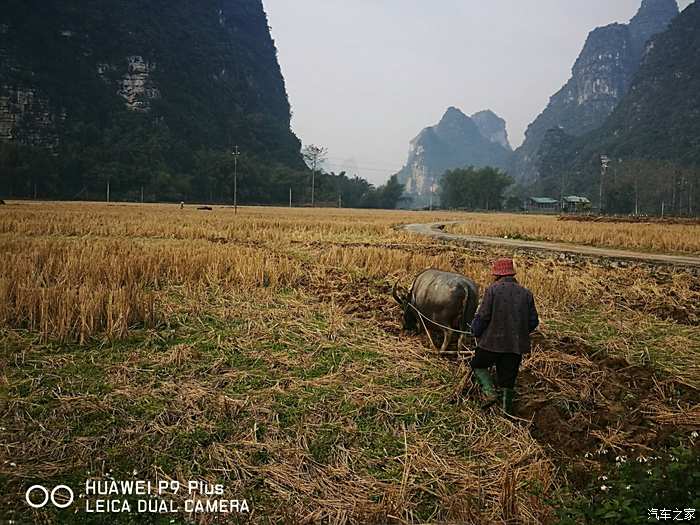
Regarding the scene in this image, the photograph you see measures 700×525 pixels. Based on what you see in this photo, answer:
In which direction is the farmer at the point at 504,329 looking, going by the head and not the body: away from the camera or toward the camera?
away from the camera

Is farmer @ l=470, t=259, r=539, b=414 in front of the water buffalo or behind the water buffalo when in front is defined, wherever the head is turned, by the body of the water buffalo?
behind

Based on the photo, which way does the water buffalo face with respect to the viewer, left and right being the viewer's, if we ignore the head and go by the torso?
facing away from the viewer and to the left of the viewer

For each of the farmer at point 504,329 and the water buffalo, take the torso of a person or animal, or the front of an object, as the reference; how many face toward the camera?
0

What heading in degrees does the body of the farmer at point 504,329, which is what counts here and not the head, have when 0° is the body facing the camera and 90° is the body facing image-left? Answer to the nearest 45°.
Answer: approximately 135°

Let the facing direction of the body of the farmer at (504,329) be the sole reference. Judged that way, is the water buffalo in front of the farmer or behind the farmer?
in front
